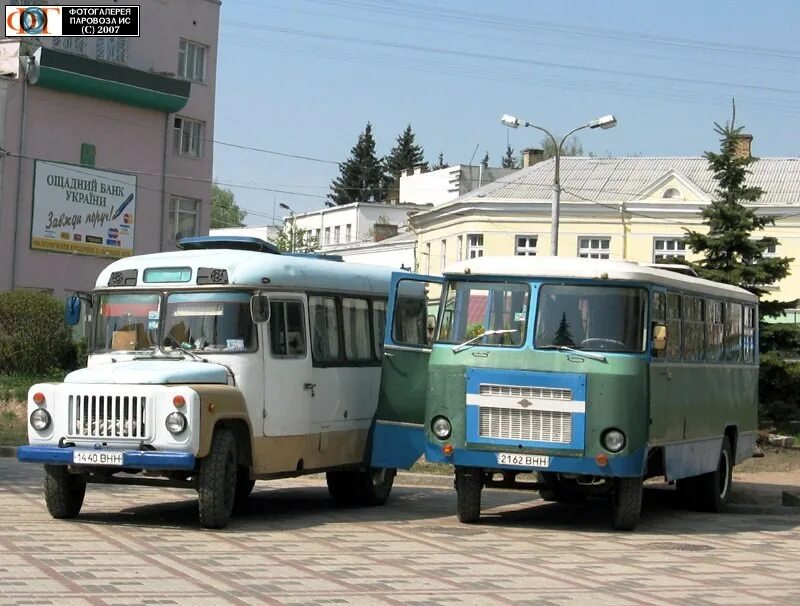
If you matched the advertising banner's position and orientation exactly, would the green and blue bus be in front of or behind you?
in front

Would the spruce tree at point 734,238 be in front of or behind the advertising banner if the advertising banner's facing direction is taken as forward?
in front

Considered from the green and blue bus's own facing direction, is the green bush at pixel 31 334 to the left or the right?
on its right

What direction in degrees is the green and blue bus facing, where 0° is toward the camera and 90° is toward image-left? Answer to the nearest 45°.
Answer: approximately 45°

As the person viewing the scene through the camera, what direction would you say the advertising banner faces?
facing the viewer and to the right of the viewer

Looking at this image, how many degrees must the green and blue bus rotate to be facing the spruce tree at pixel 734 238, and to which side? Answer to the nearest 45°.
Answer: approximately 135° to its right

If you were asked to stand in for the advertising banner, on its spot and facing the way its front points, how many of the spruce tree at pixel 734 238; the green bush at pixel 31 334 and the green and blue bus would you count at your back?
0

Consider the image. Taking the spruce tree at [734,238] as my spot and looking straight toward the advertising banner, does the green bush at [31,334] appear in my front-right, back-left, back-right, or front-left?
front-left

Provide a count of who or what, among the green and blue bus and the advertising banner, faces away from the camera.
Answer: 0

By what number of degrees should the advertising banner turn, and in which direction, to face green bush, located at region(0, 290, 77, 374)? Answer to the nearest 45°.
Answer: approximately 45° to its right
